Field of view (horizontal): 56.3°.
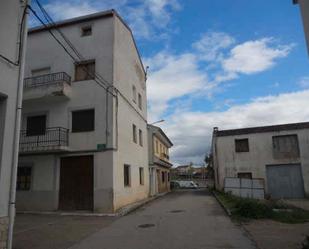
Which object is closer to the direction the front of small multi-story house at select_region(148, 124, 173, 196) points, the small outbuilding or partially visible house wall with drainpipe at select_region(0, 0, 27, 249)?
the small outbuilding

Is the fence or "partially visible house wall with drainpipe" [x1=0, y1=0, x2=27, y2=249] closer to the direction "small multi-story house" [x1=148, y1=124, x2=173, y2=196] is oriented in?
the fence

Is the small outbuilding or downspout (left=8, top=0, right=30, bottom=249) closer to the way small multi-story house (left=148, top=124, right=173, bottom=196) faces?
the small outbuilding

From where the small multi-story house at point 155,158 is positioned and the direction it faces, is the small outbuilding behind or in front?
in front

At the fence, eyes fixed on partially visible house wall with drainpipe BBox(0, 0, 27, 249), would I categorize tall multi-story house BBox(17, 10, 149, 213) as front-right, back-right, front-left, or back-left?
front-right

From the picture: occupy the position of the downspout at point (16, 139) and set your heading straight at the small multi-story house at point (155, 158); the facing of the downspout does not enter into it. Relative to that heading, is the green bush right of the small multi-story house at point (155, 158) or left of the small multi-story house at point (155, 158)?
right

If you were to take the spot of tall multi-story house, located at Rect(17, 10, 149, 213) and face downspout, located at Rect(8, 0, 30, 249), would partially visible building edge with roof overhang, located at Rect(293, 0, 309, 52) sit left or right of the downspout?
left

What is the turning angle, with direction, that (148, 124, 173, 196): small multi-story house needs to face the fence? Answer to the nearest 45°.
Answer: approximately 45° to its right

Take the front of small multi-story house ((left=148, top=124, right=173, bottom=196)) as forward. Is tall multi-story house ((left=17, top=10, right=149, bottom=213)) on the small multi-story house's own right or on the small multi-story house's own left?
on the small multi-story house's own right

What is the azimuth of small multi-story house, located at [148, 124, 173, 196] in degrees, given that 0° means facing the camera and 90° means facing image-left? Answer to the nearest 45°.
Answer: approximately 270°

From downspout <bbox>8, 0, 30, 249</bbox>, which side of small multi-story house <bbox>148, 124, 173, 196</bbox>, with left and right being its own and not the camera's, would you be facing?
right

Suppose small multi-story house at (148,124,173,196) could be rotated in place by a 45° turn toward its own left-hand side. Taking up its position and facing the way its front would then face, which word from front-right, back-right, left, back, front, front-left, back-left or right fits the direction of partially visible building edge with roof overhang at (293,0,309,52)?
back-right

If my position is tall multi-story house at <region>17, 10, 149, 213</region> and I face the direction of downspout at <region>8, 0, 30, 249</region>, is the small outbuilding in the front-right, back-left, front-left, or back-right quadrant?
back-left

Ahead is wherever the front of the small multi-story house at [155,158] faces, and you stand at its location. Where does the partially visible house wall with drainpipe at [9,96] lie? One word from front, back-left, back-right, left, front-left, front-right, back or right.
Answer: right

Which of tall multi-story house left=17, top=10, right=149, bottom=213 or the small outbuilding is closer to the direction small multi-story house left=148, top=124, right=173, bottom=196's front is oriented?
the small outbuilding

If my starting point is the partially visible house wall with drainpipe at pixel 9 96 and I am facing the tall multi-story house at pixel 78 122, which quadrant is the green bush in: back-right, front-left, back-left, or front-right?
front-right
